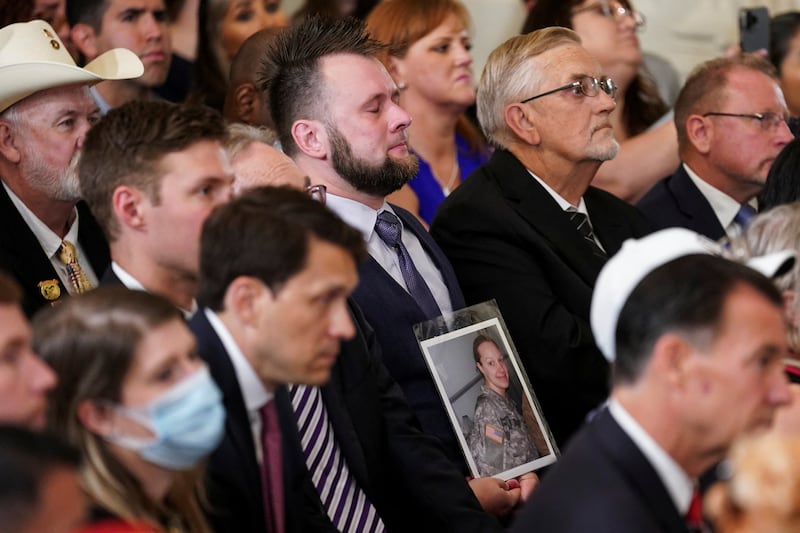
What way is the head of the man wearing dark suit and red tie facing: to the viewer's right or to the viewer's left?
to the viewer's right

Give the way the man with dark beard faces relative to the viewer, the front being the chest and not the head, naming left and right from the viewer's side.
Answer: facing the viewer and to the right of the viewer

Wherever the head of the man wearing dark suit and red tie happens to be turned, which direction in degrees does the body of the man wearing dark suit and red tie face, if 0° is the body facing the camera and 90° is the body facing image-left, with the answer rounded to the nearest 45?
approximately 270°

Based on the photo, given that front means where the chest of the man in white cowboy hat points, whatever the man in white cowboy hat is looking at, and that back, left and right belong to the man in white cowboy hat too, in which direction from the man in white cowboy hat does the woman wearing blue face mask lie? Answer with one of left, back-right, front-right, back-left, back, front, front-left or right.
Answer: front-right

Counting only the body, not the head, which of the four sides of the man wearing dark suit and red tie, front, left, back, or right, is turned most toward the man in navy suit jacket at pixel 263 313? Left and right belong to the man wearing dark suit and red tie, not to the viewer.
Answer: back

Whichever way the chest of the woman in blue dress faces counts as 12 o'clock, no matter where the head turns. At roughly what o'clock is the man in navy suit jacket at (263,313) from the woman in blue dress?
The man in navy suit jacket is roughly at 2 o'clock from the woman in blue dress.

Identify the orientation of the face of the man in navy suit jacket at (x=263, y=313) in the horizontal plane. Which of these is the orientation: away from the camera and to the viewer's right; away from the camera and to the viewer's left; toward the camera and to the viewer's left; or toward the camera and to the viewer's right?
toward the camera and to the viewer's right

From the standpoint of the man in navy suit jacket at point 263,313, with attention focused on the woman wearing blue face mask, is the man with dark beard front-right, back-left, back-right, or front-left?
back-right

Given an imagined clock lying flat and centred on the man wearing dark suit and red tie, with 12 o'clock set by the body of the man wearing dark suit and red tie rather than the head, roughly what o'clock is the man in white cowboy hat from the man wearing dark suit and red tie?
The man in white cowboy hat is roughly at 7 o'clock from the man wearing dark suit and red tie.
